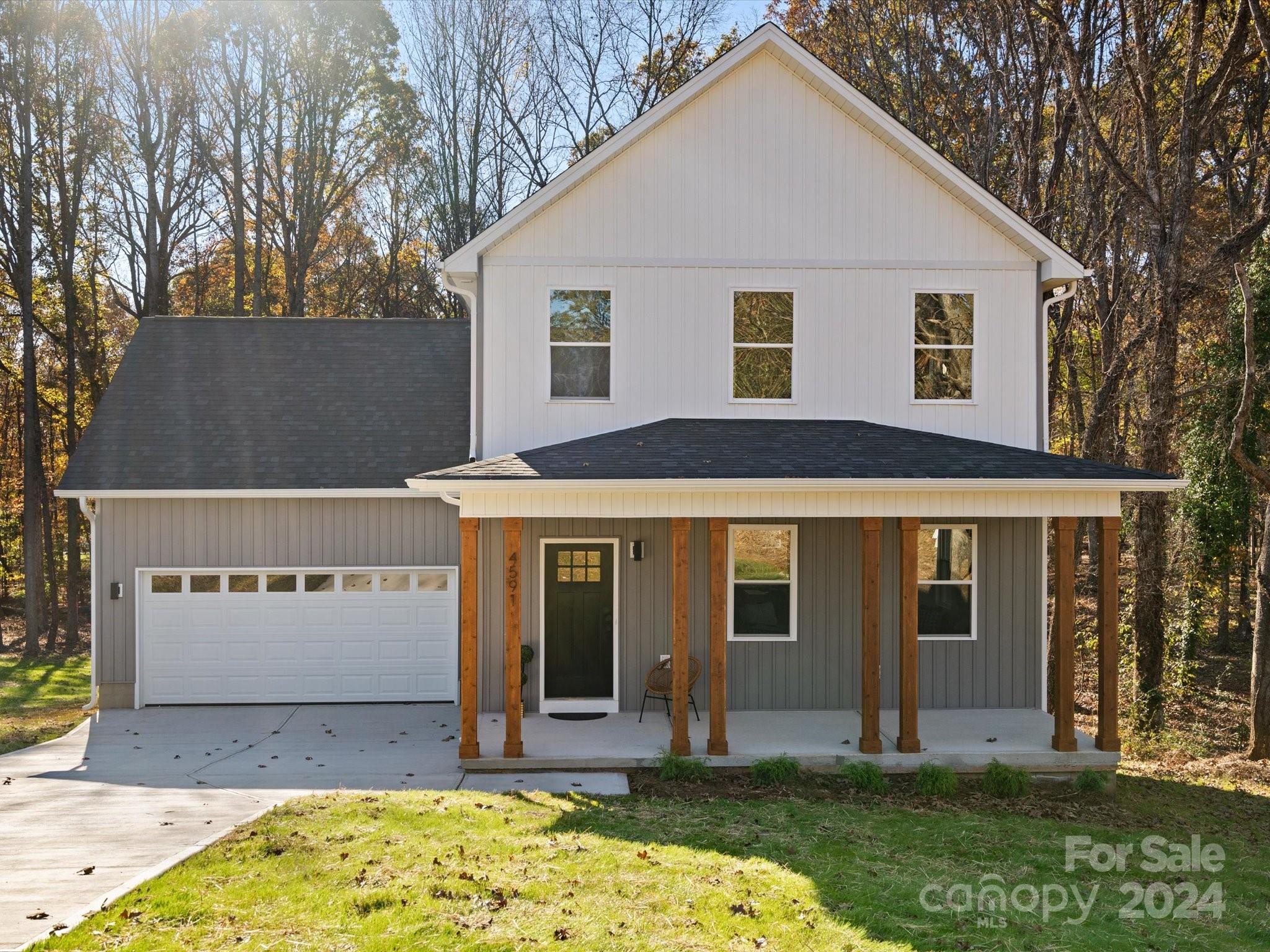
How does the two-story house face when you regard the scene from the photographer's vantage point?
facing the viewer

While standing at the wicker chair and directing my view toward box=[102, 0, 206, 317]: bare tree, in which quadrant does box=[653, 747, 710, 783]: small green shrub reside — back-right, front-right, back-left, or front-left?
back-left

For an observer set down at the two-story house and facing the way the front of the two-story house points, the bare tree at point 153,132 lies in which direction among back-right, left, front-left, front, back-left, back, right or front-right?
back-right

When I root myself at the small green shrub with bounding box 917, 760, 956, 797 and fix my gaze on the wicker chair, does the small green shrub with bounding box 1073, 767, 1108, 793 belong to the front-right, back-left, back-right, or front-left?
back-right

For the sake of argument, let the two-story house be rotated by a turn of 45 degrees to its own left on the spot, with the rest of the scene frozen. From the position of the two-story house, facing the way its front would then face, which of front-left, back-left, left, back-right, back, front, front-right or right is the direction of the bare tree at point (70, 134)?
back
